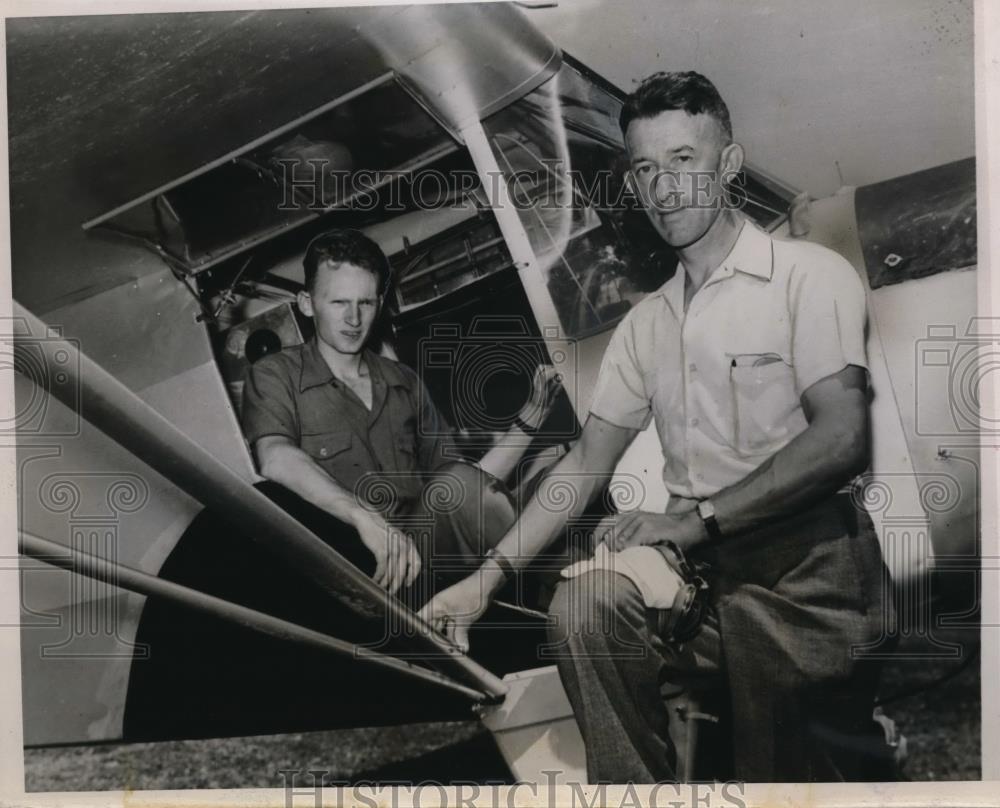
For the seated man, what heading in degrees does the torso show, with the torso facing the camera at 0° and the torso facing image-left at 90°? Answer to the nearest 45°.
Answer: approximately 315°

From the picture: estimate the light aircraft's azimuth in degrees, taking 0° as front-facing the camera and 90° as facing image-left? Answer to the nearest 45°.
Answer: approximately 315°

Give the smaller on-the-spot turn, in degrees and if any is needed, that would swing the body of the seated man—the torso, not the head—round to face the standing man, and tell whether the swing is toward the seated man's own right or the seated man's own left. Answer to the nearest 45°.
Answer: approximately 45° to the seated man's own left
